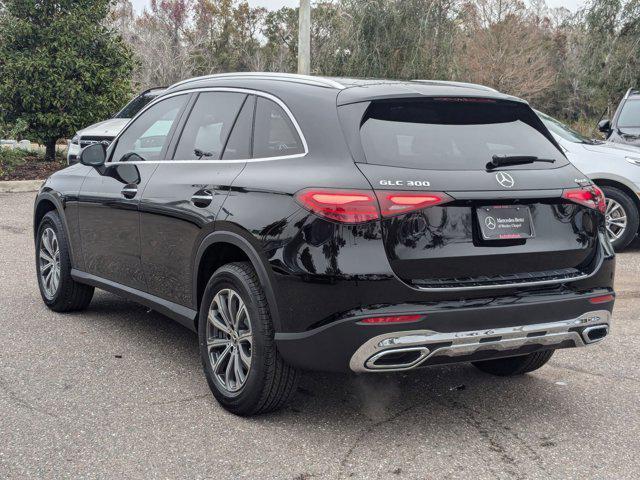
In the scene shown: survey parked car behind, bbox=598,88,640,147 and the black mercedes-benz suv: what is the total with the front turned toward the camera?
1

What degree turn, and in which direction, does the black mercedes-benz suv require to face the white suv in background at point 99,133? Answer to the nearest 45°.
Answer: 0° — it already faces it

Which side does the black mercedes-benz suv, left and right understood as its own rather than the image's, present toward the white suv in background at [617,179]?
right

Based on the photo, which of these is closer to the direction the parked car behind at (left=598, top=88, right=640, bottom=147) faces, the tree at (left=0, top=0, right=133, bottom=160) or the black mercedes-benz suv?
the black mercedes-benz suv

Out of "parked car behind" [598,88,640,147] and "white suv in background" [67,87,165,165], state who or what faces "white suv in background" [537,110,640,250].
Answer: the parked car behind

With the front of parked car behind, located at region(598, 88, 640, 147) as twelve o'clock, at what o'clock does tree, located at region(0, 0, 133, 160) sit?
The tree is roughly at 3 o'clock from the parked car behind.

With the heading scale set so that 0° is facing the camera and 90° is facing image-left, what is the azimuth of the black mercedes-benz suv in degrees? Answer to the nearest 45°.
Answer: approximately 135°

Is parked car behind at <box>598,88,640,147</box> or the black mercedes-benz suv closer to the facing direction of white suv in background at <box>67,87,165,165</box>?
the black mercedes-benz suv

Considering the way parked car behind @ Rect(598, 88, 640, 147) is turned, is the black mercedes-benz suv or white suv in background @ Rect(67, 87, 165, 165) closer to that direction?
the black mercedes-benz suv
